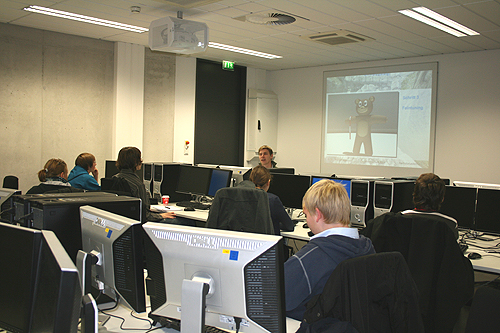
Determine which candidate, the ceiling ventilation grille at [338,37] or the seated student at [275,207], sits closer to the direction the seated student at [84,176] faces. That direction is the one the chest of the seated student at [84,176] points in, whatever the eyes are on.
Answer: the ceiling ventilation grille

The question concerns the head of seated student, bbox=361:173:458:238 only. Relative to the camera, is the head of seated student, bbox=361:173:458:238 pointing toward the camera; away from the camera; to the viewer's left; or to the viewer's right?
away from the camera

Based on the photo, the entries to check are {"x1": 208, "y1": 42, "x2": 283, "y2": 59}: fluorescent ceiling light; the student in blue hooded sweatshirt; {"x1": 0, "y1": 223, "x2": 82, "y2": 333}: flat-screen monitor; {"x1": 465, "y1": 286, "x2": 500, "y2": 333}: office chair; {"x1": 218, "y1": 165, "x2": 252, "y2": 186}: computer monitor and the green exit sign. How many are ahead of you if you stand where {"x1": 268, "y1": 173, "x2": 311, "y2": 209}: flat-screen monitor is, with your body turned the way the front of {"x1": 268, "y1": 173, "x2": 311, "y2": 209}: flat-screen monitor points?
3

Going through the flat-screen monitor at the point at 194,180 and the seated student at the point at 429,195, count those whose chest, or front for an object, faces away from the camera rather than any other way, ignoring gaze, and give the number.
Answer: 1

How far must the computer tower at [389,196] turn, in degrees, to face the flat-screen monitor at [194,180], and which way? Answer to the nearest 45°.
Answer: approximately 45° to its right

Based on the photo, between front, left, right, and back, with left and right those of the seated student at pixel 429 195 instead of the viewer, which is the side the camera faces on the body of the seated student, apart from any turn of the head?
back

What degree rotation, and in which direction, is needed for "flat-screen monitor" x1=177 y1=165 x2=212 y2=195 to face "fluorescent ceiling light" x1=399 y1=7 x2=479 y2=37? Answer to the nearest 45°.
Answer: approximately 90° to its left

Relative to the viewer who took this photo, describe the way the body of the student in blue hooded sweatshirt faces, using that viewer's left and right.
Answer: facing away from the viewer and to the left of the viewer
